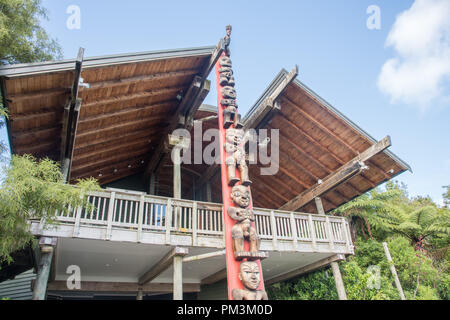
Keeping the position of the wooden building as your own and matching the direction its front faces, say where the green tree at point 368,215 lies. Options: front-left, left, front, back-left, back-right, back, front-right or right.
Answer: back-left

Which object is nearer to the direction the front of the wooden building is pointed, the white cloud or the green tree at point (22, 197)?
the green tree

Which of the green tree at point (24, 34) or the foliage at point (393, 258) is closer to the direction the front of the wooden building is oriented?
the green tree

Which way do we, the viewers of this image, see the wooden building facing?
facing the viewer
